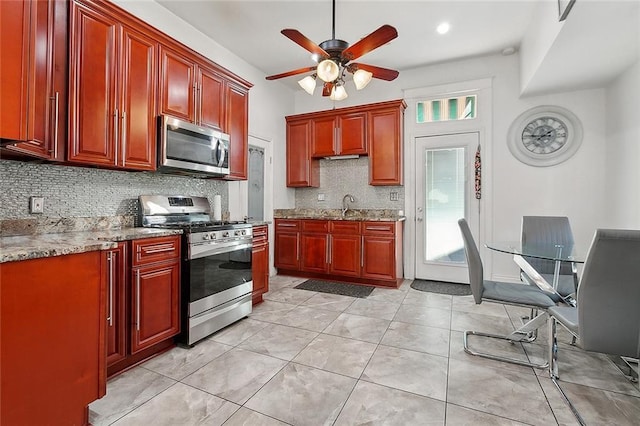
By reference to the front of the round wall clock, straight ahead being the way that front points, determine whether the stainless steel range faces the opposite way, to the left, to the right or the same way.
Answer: to the left

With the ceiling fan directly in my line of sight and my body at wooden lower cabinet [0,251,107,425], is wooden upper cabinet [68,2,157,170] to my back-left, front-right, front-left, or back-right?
front-left

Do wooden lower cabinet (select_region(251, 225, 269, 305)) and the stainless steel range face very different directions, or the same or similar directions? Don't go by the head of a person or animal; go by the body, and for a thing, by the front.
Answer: same or similar directions

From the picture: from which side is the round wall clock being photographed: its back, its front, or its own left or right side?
front

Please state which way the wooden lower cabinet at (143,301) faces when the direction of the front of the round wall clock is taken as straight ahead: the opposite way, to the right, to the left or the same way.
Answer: to the left

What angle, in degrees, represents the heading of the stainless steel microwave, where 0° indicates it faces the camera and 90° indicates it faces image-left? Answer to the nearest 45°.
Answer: approximately 315°

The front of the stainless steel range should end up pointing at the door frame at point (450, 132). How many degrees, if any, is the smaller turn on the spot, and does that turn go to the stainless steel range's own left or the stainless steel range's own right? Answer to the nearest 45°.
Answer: approximately 45° to the stainless steel range's own left

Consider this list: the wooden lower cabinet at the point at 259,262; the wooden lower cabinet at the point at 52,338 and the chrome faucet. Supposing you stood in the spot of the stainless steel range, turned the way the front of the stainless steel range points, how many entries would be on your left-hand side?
2

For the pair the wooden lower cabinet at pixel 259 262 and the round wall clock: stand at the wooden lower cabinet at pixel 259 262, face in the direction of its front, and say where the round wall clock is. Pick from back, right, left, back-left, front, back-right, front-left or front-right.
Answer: front-left

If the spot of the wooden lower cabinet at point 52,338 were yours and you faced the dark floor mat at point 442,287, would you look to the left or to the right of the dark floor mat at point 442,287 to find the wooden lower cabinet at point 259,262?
left

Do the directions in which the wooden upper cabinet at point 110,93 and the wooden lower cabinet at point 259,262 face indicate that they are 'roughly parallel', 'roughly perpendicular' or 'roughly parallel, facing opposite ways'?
roughly parallel

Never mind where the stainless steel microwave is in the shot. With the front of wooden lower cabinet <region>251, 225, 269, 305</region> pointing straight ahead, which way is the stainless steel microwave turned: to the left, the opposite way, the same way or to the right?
the same way

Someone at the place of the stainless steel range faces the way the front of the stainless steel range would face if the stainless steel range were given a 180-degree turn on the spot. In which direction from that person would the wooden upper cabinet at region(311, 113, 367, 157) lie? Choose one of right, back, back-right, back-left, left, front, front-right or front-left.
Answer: right

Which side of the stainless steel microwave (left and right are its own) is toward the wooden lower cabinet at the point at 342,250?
left

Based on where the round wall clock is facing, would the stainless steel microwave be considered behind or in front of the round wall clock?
in front

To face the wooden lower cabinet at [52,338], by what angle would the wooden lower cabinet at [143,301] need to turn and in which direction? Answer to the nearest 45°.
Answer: approximately 90° to its right

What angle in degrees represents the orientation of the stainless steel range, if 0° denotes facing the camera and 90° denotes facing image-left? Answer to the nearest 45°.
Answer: approximately 315°
